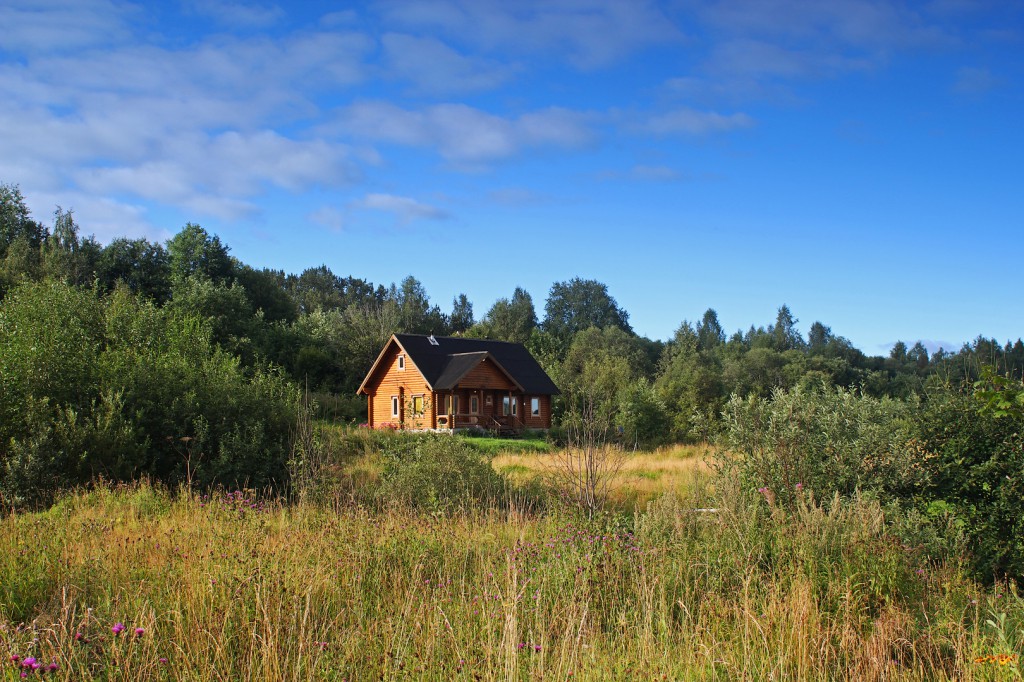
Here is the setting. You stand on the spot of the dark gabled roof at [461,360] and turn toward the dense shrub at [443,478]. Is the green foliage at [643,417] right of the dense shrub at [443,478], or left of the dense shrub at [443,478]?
left

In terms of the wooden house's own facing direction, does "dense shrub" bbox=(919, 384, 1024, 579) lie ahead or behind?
ahead

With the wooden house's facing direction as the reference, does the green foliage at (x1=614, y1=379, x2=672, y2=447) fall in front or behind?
in front

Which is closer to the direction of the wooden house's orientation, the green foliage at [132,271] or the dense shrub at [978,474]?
the dense shrub

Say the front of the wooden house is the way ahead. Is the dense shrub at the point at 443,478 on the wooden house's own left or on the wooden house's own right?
on the wooden house's own right

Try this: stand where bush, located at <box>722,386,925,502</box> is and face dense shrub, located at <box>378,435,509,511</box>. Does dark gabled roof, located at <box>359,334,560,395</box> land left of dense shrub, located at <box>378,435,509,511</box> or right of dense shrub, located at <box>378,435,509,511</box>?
right

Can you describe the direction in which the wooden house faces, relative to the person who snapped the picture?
facing the viewer and to the right of the viewer

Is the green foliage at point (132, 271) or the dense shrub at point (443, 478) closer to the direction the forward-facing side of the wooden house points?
the dense shrub
